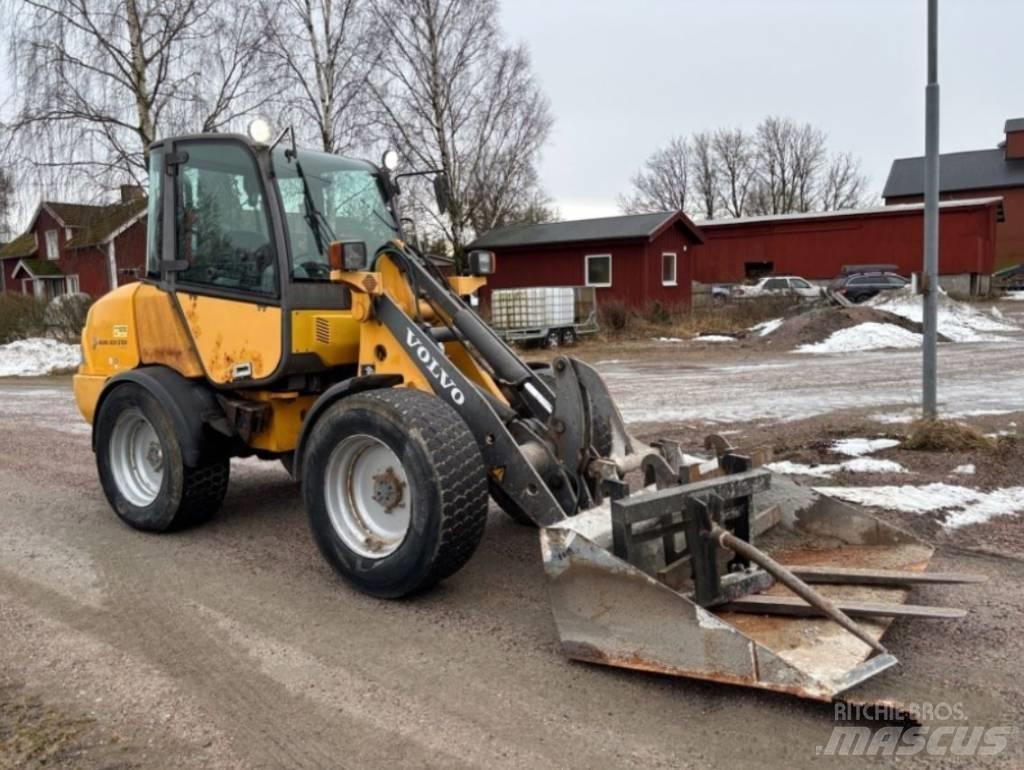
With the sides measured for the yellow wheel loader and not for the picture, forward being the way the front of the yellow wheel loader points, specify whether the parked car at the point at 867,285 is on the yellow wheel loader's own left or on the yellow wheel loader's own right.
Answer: on the yellow wheel loader's own left

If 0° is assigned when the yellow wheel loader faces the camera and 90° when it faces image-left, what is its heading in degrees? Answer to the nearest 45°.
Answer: approximately 315°

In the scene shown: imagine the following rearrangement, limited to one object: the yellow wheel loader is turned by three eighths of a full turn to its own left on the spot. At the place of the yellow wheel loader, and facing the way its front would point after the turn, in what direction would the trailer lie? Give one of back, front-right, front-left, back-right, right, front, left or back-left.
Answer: front

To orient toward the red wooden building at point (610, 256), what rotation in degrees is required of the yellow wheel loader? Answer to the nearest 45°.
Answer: approximately 135° to its left

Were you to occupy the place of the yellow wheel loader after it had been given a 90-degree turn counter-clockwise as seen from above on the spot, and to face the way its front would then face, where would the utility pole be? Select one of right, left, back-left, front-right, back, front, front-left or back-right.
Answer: front

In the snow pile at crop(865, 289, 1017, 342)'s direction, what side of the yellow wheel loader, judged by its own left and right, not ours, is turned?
left
